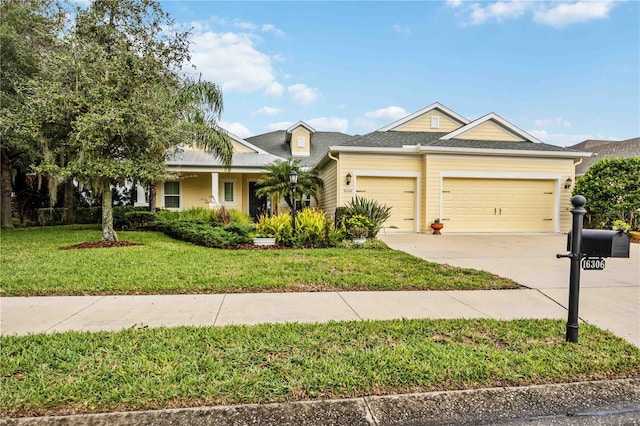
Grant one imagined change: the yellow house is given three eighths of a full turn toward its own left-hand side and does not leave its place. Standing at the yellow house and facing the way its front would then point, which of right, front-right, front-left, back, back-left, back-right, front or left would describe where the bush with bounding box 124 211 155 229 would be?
back-left

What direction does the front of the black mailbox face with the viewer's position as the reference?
facing the viewer and to the right of the viewer

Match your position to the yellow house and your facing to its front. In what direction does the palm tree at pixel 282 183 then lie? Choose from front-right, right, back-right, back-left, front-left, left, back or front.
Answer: right

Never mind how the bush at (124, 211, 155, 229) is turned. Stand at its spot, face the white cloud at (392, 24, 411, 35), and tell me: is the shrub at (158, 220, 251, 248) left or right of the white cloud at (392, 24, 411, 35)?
right

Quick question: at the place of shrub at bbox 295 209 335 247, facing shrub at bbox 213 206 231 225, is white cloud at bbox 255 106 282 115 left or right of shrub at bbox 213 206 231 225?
right

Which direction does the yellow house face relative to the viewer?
toward the camera

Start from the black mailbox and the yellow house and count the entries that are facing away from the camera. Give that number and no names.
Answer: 0

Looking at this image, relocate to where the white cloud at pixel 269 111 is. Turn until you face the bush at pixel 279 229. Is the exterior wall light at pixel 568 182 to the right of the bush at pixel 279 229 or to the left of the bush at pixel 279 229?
left

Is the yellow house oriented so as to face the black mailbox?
yes
